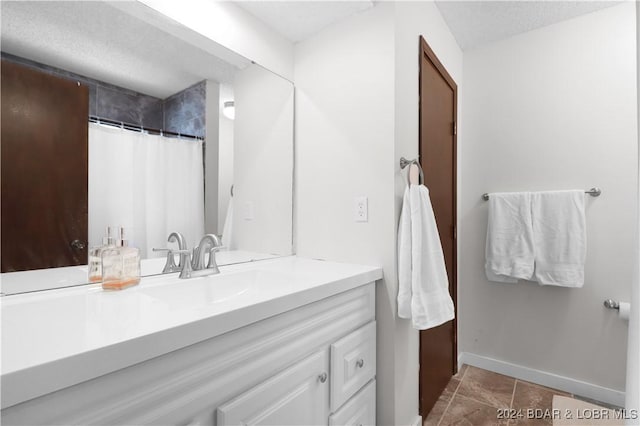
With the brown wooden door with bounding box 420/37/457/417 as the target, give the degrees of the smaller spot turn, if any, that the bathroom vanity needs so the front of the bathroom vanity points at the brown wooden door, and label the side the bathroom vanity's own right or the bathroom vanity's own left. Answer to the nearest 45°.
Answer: approximately 90° to the bathroom vanity's own left

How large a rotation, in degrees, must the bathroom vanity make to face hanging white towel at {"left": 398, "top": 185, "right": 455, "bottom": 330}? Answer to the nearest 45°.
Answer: approximately 45° to its left

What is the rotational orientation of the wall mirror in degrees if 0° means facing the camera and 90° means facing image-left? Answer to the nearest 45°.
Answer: approximately 315°
